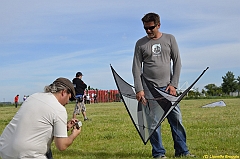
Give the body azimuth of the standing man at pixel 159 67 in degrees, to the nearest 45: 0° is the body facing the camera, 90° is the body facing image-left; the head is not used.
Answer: approximately 0°

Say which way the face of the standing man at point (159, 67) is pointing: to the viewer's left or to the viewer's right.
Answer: to the viewer's left

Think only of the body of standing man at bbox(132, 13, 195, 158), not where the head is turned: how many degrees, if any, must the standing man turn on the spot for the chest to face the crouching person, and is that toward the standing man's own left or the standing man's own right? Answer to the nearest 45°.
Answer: approximately 45° to the standing man's own right
